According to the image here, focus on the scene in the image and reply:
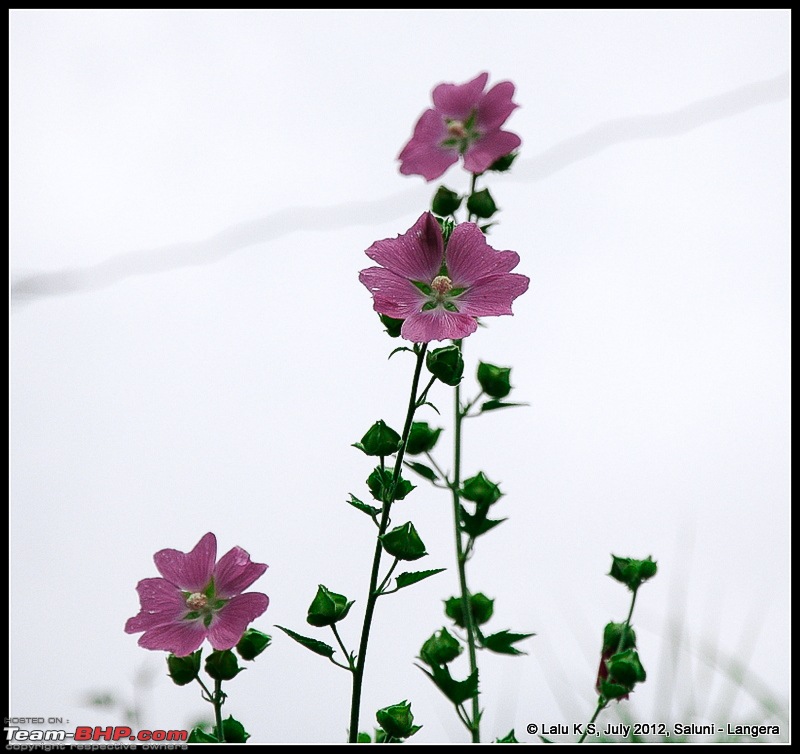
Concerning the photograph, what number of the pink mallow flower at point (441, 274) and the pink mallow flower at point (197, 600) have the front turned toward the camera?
2

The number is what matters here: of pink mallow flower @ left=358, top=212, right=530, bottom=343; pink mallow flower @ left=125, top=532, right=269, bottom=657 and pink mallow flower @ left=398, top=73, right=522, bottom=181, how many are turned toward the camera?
3

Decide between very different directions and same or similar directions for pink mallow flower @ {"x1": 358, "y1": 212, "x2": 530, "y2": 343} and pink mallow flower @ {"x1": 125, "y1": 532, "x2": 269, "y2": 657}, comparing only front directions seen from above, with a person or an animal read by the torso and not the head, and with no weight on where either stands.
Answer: same or similar directions

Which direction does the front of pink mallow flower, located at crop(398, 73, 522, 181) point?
toward the camera

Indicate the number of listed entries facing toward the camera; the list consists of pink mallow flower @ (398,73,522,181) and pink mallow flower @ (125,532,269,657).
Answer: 2

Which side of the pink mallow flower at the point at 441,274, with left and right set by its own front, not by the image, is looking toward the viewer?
front
